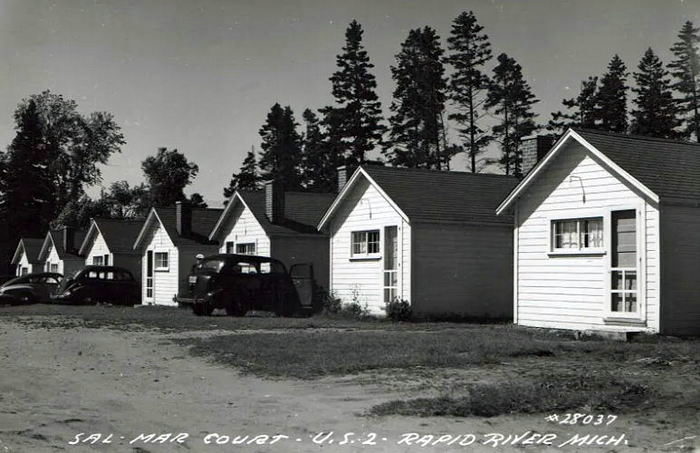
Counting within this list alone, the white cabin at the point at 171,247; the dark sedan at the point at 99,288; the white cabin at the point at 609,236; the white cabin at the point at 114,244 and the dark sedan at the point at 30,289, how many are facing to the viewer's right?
0

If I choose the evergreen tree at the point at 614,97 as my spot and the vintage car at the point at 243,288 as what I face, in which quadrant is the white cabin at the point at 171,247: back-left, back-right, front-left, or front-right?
front-right

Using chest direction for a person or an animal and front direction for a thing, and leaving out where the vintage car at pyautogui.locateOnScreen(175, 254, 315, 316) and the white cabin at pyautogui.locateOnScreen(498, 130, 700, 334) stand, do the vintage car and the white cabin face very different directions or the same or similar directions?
very different directions

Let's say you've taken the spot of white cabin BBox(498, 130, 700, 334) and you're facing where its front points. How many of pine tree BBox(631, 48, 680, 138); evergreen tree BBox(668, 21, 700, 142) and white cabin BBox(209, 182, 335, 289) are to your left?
0

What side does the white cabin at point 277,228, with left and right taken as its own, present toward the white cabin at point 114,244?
right

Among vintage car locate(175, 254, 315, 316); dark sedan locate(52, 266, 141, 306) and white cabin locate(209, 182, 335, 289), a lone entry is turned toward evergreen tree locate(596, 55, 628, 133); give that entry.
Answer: the vintage car

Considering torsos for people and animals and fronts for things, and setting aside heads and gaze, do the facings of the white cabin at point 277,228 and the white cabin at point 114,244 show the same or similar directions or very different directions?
same or similar directions

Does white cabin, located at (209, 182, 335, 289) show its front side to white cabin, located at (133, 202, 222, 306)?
no

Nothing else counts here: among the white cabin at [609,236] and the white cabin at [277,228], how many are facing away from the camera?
0

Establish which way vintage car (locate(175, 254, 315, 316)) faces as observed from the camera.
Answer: facing away from the viewer and to the right of the viewer

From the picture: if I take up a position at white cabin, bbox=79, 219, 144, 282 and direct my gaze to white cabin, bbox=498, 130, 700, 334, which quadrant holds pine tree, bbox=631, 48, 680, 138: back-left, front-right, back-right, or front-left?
front-left

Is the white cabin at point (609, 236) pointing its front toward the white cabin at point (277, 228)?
no

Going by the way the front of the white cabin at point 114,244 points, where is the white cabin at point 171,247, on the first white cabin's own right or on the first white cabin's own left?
on the first white cabin's own left

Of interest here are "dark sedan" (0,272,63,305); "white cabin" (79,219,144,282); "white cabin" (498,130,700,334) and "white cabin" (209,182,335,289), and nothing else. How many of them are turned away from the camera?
0

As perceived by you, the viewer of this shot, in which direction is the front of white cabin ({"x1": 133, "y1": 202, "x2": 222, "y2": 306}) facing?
facing the viewer and to the left of the viewer

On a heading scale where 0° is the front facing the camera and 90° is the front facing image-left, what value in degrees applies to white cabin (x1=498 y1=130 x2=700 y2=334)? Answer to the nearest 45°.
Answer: approximately 45°

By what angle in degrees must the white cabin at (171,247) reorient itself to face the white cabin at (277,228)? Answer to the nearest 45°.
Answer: approximately 90° to its left

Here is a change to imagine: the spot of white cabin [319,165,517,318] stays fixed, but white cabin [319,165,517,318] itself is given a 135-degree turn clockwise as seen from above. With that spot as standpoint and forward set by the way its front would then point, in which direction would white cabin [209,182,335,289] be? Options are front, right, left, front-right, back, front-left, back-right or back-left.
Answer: front-left
